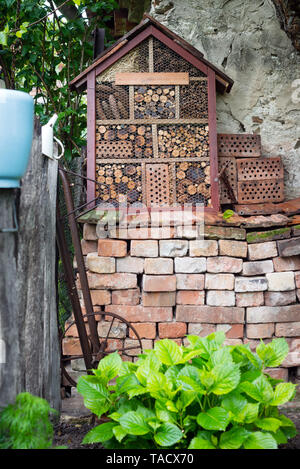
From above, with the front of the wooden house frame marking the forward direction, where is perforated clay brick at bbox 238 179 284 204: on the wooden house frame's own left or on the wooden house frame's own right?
on the wooden house frame's own left

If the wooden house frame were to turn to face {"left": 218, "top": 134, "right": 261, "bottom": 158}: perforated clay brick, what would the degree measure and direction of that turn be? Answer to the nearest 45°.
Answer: approximately 90° to its left

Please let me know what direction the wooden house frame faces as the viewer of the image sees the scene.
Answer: facing the viewer

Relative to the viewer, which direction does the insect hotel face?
toward the camera

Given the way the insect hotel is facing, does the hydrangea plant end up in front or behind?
in front
